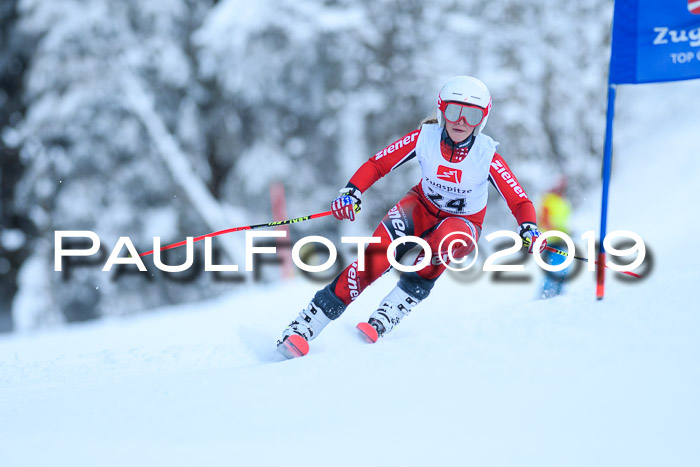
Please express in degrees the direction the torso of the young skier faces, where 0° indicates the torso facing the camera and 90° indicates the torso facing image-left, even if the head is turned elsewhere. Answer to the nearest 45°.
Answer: approximately 0°
